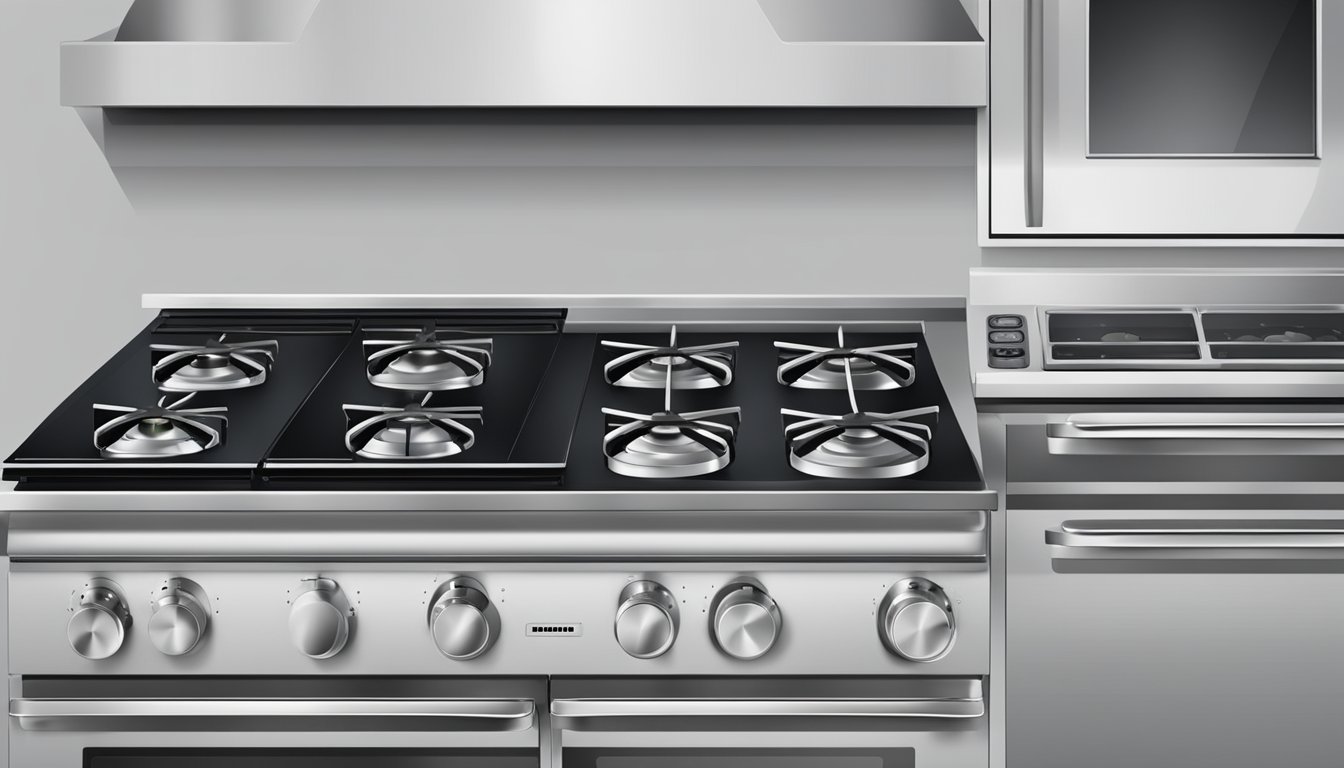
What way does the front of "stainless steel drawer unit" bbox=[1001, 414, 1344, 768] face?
toward the camera

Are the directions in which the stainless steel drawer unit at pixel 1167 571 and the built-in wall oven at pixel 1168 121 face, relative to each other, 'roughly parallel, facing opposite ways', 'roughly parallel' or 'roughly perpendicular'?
roughly parallel

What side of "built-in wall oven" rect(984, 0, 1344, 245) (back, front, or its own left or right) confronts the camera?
front

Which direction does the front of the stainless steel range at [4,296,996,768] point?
toward the camera

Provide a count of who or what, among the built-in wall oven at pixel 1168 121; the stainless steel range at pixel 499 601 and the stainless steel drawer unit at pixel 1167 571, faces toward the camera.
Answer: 3

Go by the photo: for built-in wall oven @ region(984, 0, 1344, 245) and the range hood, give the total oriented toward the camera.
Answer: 2
